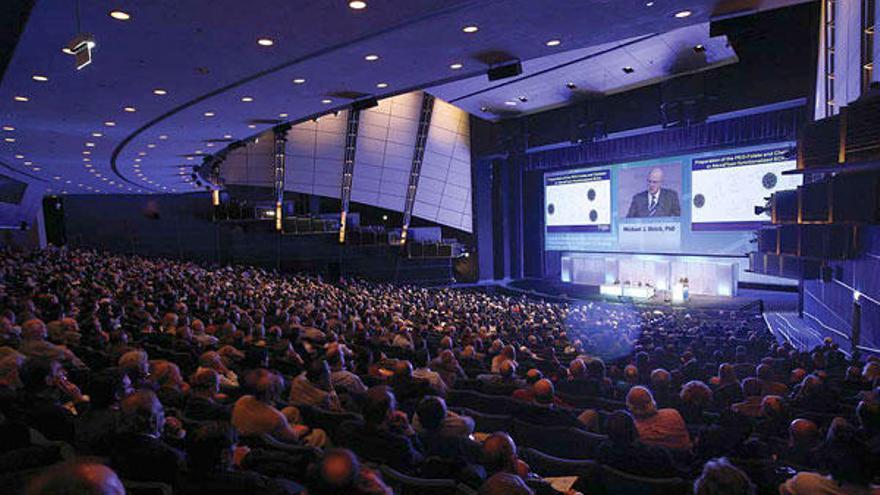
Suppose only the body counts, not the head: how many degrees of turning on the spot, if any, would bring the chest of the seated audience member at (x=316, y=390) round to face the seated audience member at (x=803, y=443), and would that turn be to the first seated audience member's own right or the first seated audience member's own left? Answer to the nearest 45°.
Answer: approximately 90° to the first seated audience member's own right

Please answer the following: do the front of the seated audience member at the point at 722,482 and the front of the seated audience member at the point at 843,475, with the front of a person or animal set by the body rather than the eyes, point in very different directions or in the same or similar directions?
same or similar directions

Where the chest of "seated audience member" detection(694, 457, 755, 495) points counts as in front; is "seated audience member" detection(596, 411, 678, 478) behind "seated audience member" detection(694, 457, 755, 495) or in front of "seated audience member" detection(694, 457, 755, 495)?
in front

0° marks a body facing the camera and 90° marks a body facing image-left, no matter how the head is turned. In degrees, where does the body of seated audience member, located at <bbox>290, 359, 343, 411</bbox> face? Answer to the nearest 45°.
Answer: approximately 225°

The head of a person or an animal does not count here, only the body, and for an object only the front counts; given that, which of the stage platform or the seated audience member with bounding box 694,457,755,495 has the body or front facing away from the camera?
the seated audience member

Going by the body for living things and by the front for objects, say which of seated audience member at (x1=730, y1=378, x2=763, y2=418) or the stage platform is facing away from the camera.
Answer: the seated audience member

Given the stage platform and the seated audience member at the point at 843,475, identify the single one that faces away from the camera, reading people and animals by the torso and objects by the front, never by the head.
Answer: the seated audience member

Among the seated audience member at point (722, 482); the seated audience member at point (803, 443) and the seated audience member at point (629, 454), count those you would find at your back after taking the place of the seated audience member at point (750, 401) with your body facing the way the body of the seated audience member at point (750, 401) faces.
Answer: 3

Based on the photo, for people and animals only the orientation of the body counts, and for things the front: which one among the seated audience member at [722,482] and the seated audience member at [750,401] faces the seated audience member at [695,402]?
the seated audience member at [722,482]

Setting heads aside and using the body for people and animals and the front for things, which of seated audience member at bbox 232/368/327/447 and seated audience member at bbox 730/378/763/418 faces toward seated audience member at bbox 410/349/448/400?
seated audience member at bbox 232/368/327/447

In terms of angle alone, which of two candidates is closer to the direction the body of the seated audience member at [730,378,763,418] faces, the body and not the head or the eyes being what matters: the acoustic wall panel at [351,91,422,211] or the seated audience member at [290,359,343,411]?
the acoustic wall panel

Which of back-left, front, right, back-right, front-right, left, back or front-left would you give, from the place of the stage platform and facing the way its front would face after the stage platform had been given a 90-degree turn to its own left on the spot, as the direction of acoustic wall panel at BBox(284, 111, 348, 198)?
back-right

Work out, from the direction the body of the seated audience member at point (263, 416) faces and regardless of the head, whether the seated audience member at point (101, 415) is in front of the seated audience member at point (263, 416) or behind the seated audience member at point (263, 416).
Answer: behind

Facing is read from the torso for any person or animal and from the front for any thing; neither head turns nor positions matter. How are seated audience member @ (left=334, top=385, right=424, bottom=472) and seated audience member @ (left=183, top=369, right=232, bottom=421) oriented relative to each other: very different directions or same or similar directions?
same or similar directions

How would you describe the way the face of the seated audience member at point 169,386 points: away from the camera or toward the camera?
away from the camera

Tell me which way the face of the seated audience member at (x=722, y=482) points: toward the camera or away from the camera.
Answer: away from the camera

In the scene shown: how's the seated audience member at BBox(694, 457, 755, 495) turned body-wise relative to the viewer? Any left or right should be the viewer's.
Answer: facing away from the viewer

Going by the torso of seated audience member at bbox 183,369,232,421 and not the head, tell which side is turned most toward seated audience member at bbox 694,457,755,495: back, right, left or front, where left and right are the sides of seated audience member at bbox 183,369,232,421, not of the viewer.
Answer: right

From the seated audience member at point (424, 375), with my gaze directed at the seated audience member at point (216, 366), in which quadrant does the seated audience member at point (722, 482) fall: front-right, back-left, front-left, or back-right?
back-left

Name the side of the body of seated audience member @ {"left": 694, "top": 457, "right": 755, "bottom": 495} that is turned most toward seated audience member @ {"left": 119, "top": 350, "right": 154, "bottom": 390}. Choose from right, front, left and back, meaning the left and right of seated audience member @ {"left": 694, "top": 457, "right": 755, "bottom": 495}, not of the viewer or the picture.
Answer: left

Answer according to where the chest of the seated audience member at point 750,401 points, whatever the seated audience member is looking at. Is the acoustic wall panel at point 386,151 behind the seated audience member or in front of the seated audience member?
in front

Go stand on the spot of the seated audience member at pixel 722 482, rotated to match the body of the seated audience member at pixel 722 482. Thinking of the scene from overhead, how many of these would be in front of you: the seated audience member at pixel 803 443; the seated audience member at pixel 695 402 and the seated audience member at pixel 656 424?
3

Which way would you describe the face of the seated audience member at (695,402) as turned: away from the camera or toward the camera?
away from the camera

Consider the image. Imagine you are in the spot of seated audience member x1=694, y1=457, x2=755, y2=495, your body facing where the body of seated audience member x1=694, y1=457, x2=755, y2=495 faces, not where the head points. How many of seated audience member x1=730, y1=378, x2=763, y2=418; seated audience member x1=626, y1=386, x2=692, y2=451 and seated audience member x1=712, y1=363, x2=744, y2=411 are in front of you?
3
